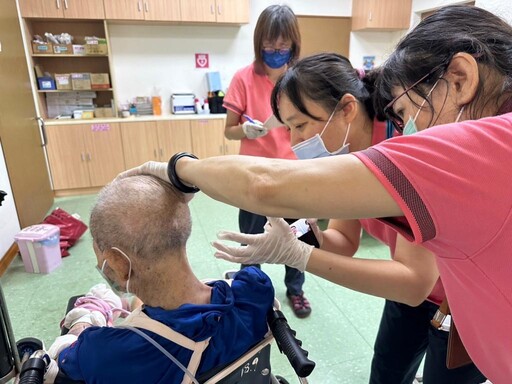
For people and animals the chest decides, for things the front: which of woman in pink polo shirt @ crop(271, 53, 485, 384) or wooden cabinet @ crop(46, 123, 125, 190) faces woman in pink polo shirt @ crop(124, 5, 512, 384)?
the wooden cabinet

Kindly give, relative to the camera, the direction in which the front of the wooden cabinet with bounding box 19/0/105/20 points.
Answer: facing the viewer

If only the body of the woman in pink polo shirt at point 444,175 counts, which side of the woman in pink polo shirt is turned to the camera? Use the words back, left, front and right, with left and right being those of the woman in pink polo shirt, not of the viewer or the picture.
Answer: left

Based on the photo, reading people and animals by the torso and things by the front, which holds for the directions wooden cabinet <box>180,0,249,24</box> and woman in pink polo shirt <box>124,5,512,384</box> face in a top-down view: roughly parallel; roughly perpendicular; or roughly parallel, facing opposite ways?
roughly perpendicular

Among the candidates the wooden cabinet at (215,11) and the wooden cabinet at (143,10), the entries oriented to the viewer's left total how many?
0

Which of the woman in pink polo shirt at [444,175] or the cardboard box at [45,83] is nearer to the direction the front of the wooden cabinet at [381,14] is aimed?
the woman in pink polo shirt

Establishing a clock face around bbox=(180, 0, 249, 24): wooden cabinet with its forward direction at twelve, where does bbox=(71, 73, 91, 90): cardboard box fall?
The cardboard box is roughly at 3 o'clock from the wooden cabinet.

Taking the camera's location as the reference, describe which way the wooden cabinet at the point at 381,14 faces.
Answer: facing the viewer

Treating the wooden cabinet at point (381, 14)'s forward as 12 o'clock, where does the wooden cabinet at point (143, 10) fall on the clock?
the wooden cabinet at point (143, 10) is roughly at 2 o'clock from the wooden cabinet at point (381, 14).

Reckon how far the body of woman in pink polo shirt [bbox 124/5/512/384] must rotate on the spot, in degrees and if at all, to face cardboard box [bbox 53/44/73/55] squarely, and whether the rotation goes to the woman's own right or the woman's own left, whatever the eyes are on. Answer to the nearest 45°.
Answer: approximately 45° to the woman's own right

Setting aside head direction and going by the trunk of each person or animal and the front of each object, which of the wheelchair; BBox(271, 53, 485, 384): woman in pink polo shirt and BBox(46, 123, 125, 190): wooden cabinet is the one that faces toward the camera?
the wooden cabinet

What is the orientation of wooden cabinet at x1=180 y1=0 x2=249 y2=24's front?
toward the camera

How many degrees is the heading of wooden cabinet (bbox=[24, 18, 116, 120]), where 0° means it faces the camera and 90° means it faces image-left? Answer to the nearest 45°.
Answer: approximately 0°
